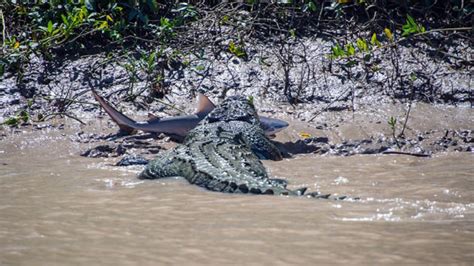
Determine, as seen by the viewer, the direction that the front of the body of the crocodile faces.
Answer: away from the camera
